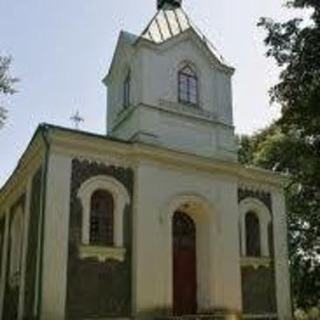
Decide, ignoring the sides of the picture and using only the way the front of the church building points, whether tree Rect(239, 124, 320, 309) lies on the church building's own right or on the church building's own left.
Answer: on the church building's own left

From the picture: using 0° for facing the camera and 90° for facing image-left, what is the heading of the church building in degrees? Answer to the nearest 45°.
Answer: approximately 315°
